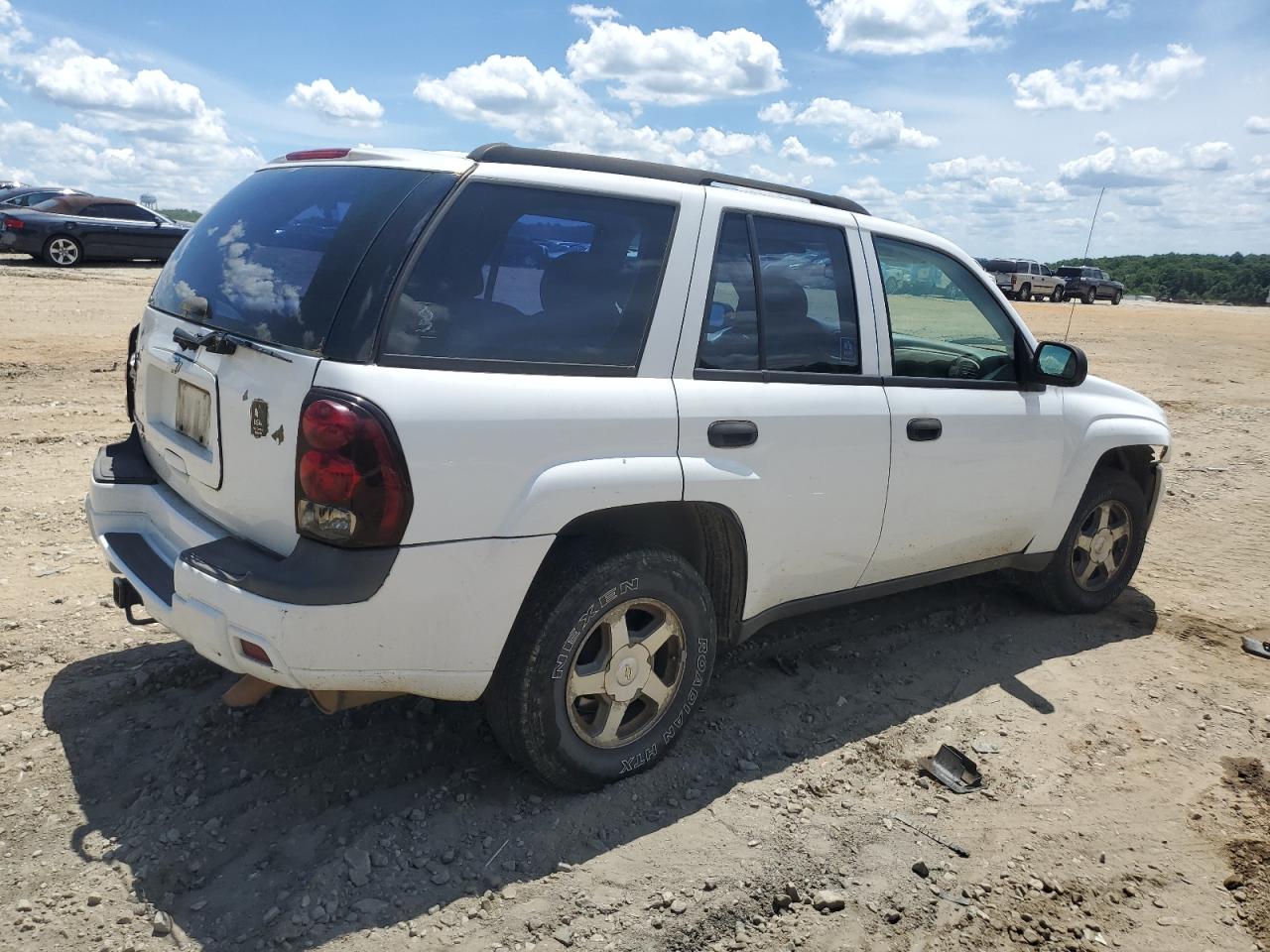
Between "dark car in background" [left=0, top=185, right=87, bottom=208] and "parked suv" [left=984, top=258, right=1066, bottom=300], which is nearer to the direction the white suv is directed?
the parked suv

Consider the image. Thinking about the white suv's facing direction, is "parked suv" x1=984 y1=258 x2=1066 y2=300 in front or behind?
in front

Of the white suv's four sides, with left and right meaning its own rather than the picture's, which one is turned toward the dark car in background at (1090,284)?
front

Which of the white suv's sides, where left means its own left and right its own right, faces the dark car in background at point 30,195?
left

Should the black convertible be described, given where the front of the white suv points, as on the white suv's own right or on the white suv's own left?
on the white suv's own left

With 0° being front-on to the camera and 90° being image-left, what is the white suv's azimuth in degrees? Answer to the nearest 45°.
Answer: approximately 225°

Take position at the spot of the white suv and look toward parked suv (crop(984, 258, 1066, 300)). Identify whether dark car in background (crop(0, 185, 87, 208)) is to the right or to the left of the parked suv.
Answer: left
